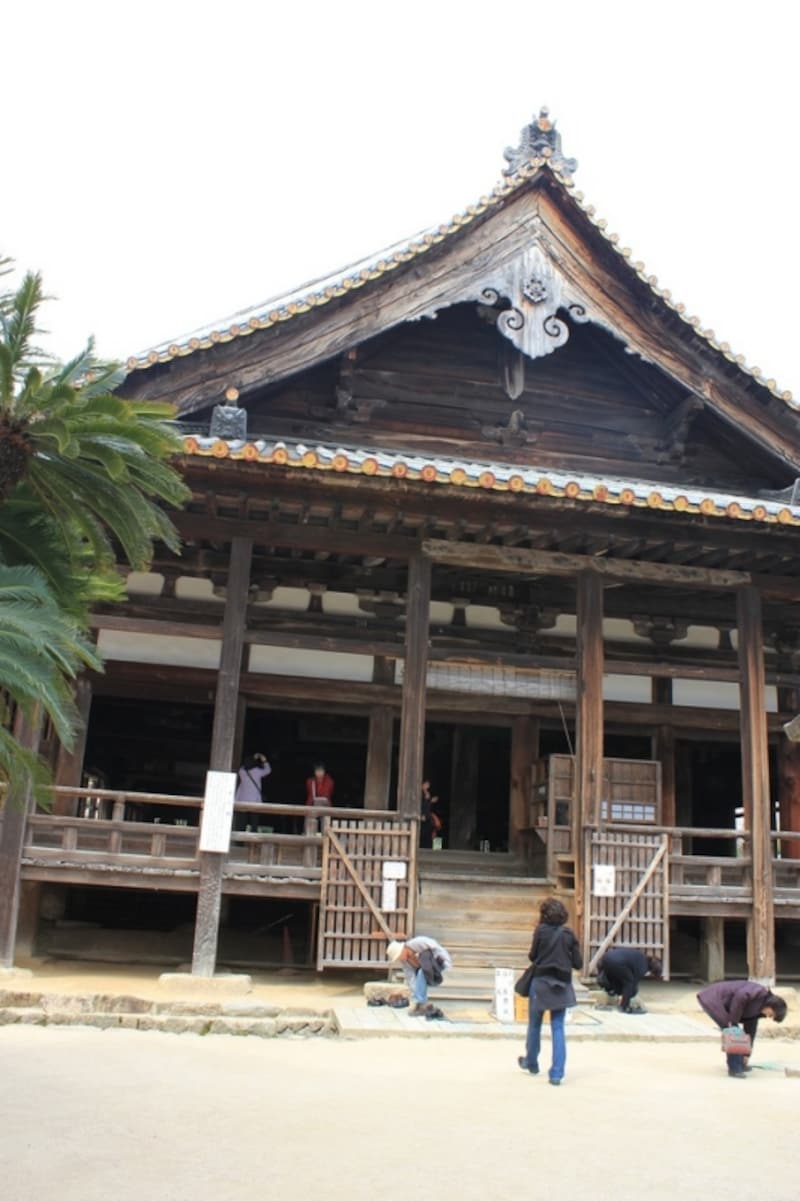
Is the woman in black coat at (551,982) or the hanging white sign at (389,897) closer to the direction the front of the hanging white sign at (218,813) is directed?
the woman in black coat

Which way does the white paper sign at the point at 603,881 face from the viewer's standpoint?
toward the camera

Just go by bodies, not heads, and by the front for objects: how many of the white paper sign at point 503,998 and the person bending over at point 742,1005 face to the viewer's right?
1

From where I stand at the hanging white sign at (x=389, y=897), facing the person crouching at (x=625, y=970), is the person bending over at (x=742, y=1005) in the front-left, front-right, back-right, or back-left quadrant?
front-right

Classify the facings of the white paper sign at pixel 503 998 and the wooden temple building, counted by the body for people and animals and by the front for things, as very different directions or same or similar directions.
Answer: same or similar directions

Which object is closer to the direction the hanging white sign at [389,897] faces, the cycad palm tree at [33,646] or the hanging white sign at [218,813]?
the cycad palm tree

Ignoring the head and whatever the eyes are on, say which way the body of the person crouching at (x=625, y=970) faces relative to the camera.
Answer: to the viewer's right

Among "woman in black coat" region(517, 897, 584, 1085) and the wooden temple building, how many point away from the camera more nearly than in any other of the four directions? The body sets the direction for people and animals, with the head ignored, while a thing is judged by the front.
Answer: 1

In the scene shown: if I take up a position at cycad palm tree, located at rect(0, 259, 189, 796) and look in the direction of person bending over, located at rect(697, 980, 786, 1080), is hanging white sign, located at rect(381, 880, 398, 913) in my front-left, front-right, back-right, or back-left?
front-left

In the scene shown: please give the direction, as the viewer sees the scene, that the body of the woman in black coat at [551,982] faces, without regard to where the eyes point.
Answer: away from the camera

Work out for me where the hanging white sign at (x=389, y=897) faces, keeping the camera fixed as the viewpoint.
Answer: facing the viewer

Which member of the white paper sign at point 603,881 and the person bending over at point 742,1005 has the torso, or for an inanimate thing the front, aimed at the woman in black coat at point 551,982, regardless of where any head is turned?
the white paper sign

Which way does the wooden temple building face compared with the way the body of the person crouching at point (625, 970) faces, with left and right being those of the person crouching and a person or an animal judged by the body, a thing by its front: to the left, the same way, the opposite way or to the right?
to the right

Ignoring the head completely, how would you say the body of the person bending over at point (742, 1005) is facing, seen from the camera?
to the viewer's right

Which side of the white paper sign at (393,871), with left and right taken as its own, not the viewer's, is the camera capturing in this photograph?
front

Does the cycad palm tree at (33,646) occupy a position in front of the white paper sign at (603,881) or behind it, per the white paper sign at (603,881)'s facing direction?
in front

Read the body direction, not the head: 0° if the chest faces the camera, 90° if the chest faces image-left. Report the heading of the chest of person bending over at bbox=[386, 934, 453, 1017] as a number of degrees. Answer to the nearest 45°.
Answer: approximately 90°

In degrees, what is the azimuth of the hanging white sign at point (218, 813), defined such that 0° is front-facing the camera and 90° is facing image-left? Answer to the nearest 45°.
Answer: approximately 0°
